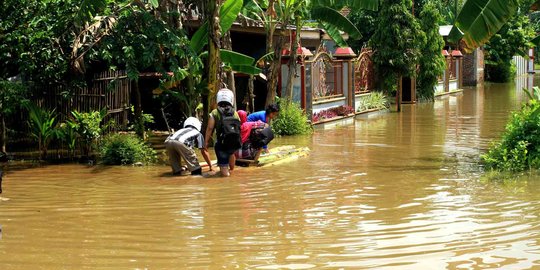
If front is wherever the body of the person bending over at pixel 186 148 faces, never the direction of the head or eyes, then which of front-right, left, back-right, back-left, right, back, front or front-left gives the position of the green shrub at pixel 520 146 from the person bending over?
front-right

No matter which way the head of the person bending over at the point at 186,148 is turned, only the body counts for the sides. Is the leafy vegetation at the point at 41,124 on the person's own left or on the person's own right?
on the person's own left

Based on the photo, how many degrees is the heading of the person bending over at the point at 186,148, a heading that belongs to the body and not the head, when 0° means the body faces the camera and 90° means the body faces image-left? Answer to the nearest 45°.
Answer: approximately 225°

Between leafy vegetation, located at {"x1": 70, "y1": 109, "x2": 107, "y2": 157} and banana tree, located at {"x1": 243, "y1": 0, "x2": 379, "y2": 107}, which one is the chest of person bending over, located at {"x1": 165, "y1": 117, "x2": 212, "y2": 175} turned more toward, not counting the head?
the banana tree

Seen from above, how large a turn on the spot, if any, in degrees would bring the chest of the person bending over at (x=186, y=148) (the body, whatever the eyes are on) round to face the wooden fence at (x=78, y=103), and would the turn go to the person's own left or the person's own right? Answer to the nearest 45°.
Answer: approximately 90° to the person's own left

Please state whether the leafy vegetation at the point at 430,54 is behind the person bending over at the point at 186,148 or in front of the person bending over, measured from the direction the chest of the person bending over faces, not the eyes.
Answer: in front

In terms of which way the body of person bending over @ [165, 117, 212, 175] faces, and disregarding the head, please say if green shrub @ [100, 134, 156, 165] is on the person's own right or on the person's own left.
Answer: on the person's own left

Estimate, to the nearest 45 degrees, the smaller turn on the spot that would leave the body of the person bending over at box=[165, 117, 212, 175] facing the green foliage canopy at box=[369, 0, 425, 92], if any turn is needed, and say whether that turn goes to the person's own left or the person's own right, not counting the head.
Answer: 0° — they already face it

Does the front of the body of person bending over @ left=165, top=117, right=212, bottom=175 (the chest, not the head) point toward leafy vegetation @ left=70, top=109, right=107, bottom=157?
no

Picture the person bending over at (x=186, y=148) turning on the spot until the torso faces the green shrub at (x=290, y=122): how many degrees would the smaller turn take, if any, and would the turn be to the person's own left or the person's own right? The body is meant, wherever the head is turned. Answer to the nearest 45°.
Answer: approximately 45° to the person's own left

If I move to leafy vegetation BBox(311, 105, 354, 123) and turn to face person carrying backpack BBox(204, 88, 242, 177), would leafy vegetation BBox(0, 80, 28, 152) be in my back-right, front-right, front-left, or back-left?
front-right

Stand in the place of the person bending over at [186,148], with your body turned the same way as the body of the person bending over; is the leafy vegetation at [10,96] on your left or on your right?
on your left

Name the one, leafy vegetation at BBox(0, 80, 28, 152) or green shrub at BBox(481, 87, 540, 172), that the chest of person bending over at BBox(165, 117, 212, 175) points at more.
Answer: the green shrub

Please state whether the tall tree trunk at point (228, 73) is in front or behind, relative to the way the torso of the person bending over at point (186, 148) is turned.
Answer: in front

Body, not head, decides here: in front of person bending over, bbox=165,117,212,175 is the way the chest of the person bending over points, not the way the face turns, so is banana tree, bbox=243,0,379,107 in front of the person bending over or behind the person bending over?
in front
